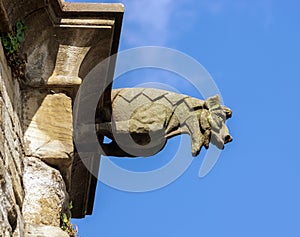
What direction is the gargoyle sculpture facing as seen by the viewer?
to the viewer's right

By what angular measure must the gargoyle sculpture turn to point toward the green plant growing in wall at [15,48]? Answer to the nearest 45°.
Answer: approximately 135° to its right
